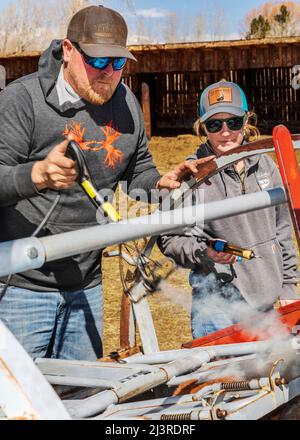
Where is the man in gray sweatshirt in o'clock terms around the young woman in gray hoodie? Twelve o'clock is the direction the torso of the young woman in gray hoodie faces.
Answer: The man in gray sweatshirt is roughly at 2 o'clock from the young woman in gray hoodie.

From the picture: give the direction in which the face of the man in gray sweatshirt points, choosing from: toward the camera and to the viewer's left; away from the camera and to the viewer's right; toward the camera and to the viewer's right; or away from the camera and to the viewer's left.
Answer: toward the camera and to the viewer's right

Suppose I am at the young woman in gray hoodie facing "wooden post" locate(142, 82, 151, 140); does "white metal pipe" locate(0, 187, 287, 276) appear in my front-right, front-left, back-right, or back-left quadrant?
back-left

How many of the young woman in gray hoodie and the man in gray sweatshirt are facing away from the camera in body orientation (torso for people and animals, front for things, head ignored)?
0

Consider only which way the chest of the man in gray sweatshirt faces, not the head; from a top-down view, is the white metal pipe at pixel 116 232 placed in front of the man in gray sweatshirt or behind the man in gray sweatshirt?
in front

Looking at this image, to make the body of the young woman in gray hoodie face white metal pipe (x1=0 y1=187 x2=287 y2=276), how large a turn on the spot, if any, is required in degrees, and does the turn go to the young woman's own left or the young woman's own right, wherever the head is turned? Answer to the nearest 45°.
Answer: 0° — they already face it

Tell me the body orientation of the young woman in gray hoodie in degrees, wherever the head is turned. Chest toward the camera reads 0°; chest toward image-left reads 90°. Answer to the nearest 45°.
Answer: approximately 0°

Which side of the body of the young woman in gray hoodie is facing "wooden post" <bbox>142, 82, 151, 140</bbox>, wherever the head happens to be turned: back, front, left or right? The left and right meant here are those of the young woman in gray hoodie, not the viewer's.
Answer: back
